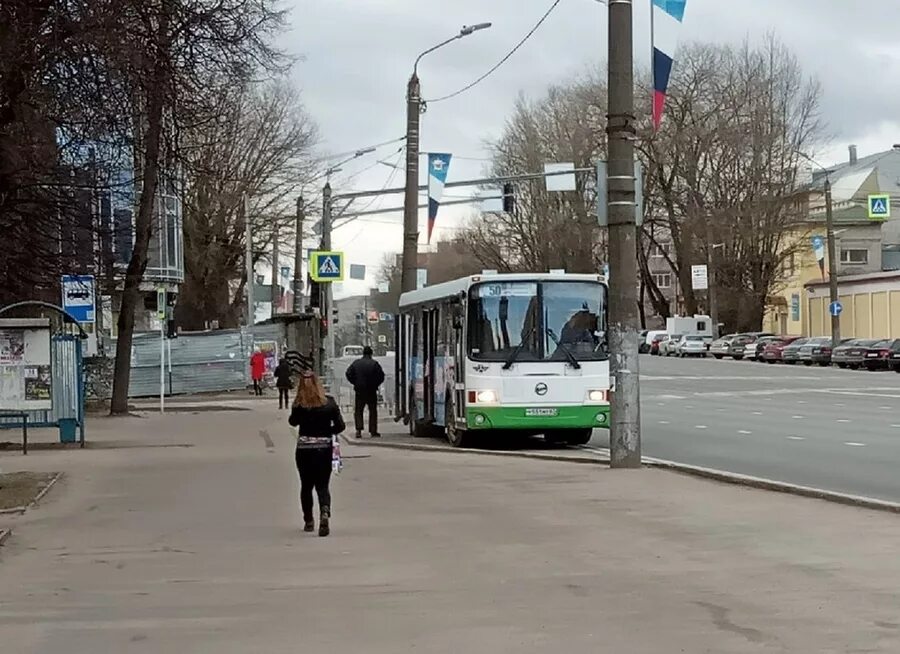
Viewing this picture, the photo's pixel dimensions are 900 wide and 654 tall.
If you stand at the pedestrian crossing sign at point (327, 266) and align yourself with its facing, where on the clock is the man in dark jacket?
The man in dark jacket is roughly at 12 o'clock from the pedestrian crossing sign.

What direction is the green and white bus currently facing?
toward the camera

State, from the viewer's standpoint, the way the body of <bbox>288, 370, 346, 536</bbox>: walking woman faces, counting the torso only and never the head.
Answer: away from the camera

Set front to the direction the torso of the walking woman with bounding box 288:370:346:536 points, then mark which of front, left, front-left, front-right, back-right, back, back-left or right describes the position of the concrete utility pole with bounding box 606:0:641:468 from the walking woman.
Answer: front-right

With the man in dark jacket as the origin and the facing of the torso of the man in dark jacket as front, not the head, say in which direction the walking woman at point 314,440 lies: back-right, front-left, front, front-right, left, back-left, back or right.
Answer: back

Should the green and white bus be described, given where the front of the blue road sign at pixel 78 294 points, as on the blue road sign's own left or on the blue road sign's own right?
on the blue road sign's own left

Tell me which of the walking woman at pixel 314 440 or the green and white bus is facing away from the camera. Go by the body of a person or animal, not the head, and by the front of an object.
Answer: the walking woman

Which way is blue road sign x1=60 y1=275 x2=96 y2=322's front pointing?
toward the camera

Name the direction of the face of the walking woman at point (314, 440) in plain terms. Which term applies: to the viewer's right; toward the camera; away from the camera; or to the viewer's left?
away from the camera

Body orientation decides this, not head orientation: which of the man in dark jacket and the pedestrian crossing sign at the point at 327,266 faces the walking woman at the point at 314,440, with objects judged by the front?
the pedestrian crossing sign

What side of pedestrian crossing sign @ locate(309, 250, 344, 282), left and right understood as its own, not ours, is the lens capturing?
front

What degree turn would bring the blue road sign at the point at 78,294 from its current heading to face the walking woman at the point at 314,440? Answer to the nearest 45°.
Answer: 0° — it already faces them

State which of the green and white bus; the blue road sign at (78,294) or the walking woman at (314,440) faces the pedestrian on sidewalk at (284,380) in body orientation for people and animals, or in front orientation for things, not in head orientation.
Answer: the walking woman

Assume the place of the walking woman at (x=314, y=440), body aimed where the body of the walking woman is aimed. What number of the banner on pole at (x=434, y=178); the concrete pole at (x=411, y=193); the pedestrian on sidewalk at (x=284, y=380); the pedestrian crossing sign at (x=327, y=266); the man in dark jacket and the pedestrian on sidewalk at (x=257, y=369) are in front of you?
6

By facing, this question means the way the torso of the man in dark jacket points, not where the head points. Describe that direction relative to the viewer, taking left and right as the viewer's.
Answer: facing away from the viewer
